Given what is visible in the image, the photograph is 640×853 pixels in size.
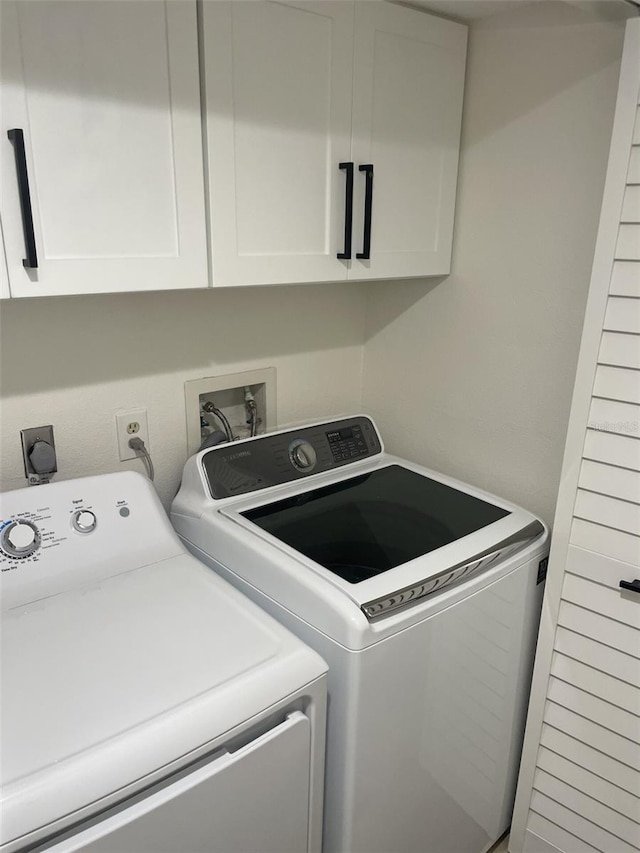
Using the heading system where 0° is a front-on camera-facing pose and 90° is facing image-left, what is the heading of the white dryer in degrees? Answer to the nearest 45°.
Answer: approximately 315°

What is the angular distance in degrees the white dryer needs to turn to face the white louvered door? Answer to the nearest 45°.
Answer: approximately 45° to its left

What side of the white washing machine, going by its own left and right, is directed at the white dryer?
right

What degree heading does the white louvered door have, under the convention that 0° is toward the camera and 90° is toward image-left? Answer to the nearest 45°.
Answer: approximately 45°

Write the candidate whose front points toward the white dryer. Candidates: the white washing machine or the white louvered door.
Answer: the white louvered door

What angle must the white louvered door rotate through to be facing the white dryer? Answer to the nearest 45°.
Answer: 0° — it already faces it

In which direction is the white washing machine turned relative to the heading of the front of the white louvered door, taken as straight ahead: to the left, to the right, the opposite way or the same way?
to the left
